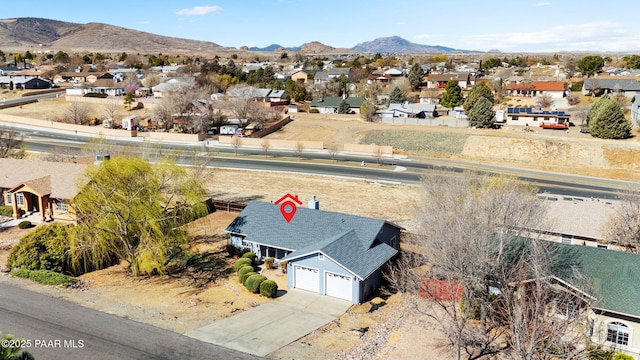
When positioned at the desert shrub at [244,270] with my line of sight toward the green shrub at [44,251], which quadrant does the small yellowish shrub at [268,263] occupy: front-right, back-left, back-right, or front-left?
back-right

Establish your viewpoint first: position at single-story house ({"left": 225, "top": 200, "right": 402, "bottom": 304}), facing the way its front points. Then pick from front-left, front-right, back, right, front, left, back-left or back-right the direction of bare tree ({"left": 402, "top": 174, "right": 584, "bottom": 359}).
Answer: left

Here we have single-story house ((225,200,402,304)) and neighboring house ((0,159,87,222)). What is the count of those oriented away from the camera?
0

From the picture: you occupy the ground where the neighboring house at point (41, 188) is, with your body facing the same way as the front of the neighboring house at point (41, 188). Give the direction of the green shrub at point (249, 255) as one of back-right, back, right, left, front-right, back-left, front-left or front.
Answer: left

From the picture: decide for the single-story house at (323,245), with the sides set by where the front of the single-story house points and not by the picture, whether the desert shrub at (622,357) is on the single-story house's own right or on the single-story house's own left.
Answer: on the single-story house's own left

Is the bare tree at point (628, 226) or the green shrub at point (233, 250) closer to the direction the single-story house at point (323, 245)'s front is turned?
the green shrub

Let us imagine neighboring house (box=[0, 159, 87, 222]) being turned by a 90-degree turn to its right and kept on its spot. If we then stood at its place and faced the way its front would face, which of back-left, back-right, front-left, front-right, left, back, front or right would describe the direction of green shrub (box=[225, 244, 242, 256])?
back

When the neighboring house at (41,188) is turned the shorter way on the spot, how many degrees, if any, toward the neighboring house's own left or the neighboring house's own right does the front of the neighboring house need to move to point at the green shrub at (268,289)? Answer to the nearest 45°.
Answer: approximately 90° to the neighboring house's own left

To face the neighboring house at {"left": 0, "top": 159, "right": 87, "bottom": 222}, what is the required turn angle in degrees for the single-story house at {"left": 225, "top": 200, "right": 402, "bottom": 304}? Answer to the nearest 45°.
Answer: approximately 90° to its right

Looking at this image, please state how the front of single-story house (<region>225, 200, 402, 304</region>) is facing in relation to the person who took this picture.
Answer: facing the viewer and to the left of the viewer

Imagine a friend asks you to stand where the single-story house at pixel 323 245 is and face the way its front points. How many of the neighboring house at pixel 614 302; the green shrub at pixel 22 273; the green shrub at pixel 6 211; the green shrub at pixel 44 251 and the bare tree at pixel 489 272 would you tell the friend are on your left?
2

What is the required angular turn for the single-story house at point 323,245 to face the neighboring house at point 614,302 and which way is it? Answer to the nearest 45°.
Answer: approximately 90° to its left

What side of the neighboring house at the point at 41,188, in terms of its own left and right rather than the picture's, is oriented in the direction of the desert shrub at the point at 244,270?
left

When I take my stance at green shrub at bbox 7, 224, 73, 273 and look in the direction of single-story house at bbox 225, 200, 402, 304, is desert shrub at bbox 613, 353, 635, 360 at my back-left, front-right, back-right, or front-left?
front-right

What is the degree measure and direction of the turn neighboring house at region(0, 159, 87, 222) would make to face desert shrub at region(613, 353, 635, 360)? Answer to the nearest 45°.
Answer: approximately 90° to its left

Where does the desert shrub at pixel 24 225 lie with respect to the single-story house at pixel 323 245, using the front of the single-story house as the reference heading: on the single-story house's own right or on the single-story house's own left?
on the single-story house's own right
